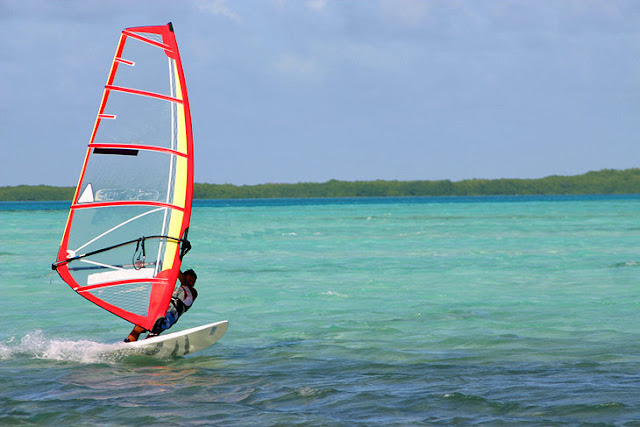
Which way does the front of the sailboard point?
to the viewer's right
